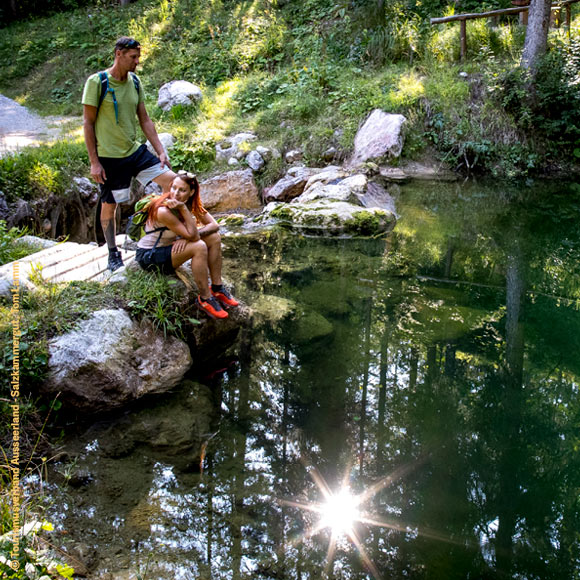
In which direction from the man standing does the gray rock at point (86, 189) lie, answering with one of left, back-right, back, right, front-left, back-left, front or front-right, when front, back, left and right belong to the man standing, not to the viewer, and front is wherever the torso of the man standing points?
back-left

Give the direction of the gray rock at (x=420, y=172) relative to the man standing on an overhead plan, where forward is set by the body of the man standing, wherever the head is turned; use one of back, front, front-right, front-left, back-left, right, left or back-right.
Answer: left

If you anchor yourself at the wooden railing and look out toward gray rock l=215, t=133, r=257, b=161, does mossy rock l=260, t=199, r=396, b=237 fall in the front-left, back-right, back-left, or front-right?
front-left

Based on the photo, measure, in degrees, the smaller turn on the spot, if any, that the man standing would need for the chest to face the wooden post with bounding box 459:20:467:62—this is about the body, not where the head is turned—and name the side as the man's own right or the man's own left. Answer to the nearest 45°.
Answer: approximately 90° to the man's own left

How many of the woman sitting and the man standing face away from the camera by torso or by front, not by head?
0

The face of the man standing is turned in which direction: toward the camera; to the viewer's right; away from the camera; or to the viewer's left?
to the viewer's right

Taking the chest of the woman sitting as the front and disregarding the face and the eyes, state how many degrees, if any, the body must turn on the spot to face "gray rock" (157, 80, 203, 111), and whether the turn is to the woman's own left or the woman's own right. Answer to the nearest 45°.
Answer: approximately 135° to the woman's own left

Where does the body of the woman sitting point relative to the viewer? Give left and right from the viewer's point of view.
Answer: facing the viewer and to the right of the viewer

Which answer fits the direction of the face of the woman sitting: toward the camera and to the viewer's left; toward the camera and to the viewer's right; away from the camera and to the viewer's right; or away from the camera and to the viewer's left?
toward the camera and to the viewer's right
